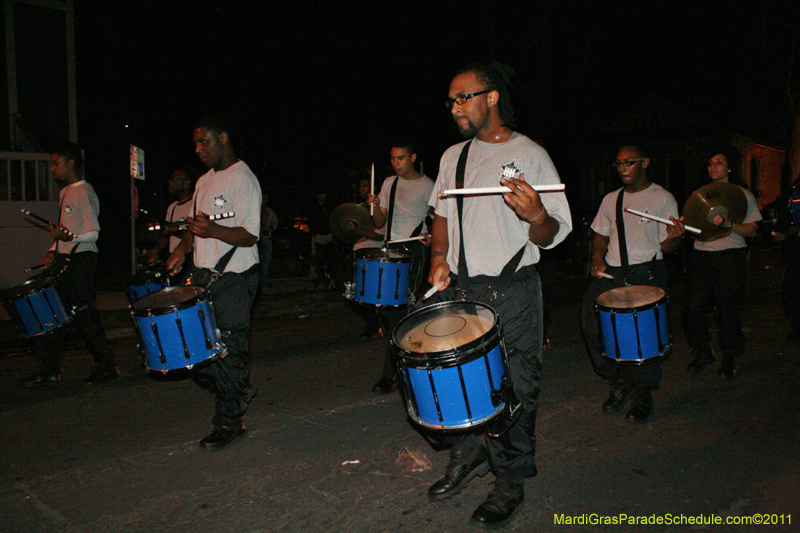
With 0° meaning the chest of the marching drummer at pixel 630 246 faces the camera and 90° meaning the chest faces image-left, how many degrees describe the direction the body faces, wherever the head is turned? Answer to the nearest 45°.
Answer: approximately 45°

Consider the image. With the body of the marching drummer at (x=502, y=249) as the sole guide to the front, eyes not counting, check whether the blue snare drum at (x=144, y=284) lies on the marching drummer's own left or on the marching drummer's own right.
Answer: on the marching drummer's own right

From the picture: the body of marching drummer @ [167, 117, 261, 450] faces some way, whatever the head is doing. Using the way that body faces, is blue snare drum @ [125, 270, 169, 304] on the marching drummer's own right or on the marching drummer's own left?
on the marching drummer's own right

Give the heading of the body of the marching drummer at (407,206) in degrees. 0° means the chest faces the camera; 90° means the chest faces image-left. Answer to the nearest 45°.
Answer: approximately 45°

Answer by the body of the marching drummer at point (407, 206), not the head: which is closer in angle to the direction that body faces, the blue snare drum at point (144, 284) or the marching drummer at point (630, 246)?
the blue snare drum
